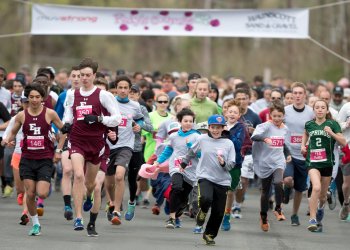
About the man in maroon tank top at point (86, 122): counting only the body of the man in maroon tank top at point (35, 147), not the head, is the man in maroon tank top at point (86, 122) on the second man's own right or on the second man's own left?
on the second man's own left

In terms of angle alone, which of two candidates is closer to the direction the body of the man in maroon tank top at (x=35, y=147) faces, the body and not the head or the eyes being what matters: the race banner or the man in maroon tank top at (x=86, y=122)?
the man in maroon tank top

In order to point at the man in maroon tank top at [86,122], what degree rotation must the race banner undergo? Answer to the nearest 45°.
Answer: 0° — it already faces them

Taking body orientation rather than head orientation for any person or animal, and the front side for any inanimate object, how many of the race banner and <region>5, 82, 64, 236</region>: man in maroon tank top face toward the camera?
2

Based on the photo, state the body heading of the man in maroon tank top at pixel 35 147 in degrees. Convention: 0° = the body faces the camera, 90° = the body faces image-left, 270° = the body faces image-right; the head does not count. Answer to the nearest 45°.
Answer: approximately 0°

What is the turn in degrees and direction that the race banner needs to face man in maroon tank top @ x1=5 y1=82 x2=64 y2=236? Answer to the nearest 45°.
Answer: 0° — it already faces them
